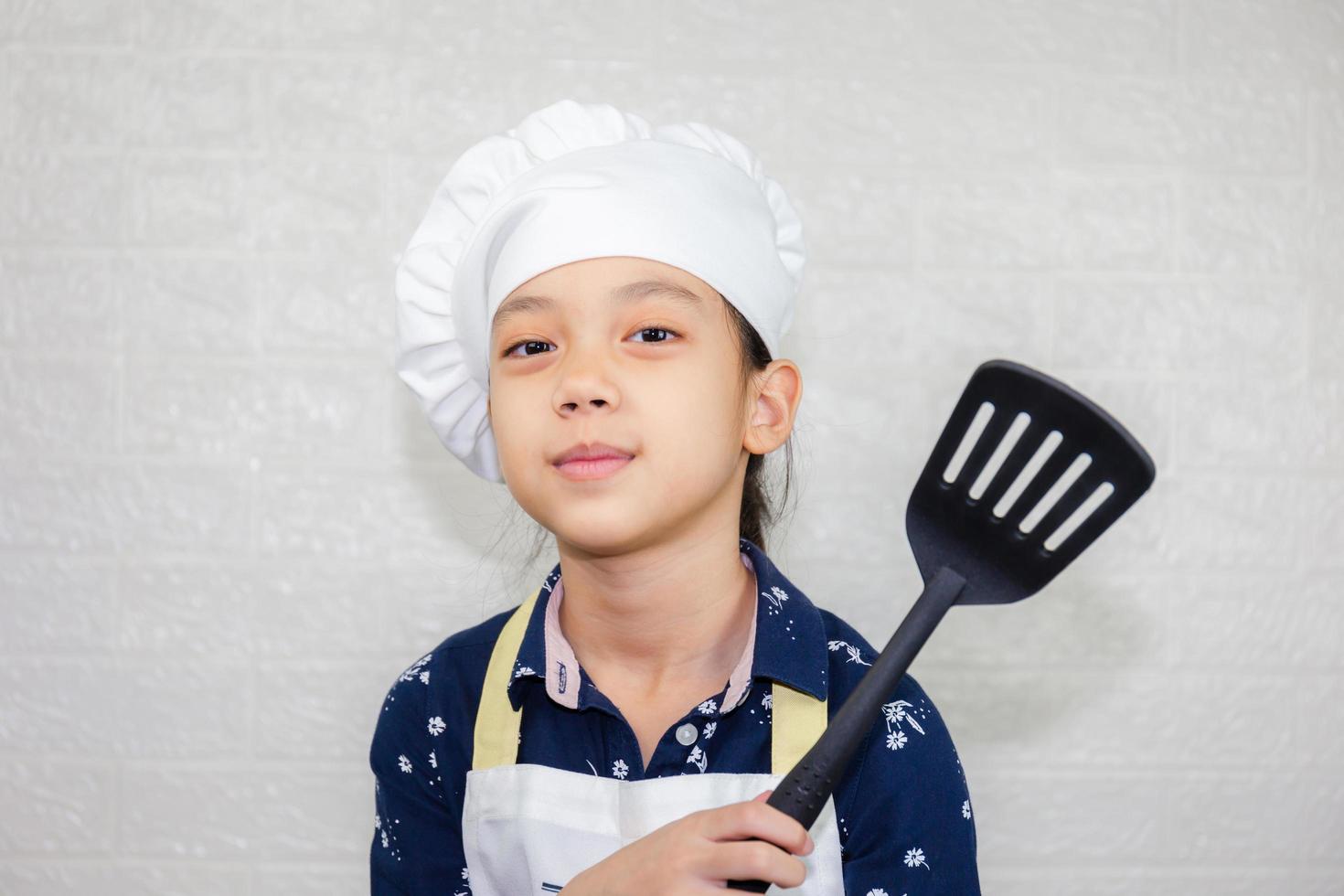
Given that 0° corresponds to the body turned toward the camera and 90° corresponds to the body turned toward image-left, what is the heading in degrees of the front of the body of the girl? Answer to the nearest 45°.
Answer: approximately 0°
